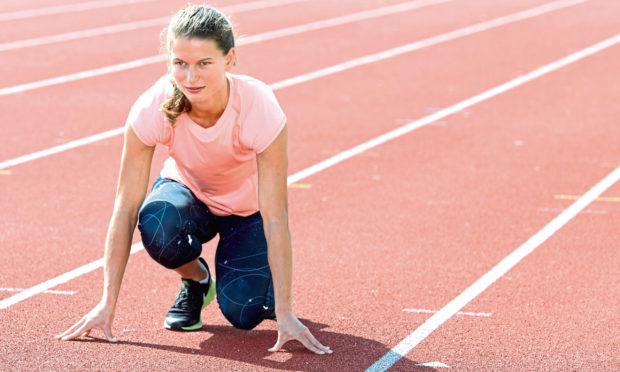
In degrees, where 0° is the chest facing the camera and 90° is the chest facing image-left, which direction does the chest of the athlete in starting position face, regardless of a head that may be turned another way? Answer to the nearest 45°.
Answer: approximately 0°
